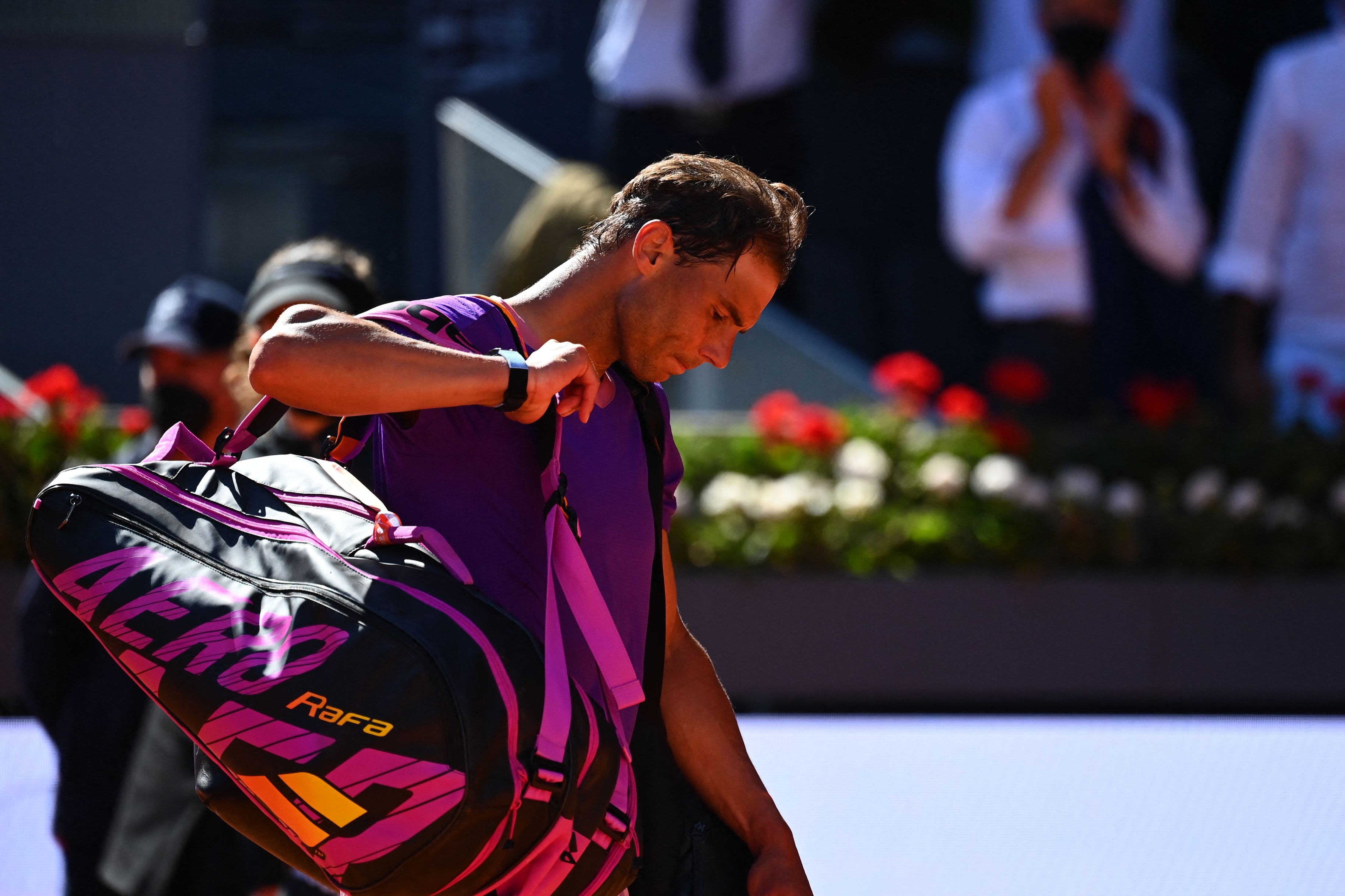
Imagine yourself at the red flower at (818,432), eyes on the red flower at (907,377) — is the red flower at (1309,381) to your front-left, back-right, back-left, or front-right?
front-right

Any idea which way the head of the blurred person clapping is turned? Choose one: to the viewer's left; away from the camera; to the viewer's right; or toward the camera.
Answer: toward the camera

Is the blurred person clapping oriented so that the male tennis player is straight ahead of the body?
yes

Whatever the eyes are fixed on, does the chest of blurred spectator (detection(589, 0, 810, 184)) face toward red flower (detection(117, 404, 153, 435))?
no

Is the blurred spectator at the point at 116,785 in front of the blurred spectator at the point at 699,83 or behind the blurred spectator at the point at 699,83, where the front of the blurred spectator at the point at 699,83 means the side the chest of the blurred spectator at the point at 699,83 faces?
in front

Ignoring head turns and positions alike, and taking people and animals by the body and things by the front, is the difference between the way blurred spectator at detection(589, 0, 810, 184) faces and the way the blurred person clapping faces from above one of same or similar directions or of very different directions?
same or similar directions

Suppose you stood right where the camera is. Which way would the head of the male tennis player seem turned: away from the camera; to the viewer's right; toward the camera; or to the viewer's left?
to the viewer's right

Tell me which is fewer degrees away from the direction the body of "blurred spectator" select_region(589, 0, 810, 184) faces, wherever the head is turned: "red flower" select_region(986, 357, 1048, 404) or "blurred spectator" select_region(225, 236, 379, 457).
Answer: the blurred spectator

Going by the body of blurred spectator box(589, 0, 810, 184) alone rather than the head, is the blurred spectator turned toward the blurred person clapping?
no

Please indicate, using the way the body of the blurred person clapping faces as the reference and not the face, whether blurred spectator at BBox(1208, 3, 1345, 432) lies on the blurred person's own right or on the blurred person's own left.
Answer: on the blurred person's own left

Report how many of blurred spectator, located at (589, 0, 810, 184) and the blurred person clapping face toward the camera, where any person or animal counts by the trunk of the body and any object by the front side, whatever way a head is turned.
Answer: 2

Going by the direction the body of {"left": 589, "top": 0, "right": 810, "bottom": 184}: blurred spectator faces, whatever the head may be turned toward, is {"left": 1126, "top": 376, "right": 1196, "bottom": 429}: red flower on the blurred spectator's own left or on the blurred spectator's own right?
on the blurred spectator's own left

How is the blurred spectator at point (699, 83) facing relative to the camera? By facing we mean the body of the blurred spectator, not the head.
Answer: toward the camera

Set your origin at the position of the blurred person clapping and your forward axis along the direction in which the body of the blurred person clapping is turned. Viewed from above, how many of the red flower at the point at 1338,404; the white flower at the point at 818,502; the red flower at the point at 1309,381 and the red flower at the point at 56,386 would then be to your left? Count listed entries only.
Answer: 2

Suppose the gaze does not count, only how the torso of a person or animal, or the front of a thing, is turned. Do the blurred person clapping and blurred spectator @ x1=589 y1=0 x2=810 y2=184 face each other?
no

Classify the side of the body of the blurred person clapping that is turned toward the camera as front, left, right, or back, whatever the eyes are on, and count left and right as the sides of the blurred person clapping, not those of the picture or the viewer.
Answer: front
